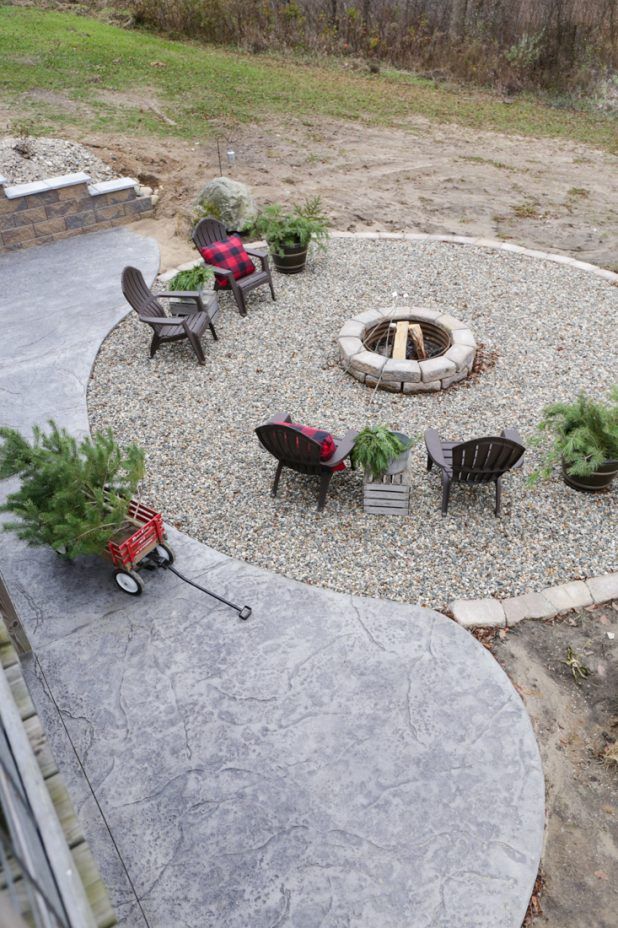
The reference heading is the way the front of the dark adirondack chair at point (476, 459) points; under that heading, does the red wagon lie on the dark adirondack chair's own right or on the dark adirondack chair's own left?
on the dark adirondack chair's own left

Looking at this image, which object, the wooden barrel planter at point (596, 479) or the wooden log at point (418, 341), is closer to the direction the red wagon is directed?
the wooden barrel planter

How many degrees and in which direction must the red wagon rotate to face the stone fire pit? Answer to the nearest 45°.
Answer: approximately 90° to its left

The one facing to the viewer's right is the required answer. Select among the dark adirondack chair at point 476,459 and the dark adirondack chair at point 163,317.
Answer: the dark adirondack chair at point 163,317

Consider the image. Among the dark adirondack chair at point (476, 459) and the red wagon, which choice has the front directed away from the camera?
the dark adirondack chair

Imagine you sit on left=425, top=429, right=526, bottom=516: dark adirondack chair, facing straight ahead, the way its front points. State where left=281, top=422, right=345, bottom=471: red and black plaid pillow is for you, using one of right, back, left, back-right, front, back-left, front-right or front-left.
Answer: left

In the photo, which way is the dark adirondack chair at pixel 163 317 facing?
to the viewer's right

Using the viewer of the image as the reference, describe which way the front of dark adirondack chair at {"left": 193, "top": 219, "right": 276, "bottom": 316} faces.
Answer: facing the viewer and to the right of the viewer

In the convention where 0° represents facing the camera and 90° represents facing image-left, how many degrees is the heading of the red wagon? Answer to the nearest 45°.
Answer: approximately 315°

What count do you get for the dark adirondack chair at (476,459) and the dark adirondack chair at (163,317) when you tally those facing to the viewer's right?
1

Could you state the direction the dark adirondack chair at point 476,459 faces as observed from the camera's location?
facing away from the viewer

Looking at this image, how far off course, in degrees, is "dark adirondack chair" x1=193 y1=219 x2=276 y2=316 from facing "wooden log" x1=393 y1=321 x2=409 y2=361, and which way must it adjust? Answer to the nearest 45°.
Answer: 0° — it already faces it
